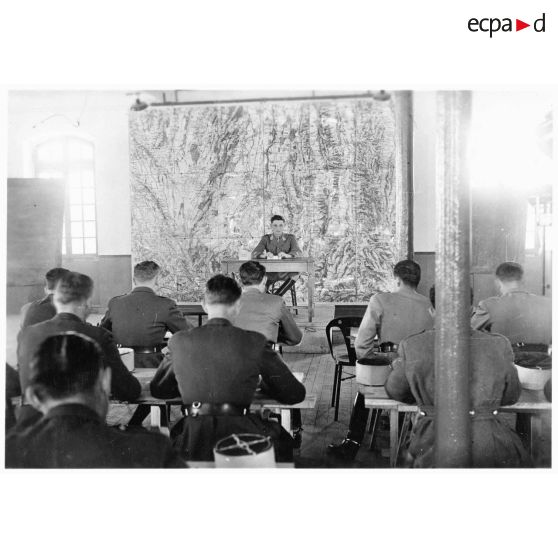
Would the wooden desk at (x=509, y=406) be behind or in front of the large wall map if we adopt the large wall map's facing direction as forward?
in front

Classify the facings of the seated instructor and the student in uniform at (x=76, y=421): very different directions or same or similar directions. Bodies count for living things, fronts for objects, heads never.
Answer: very different directions

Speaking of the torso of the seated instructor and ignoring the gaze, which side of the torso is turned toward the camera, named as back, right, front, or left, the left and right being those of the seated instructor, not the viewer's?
front

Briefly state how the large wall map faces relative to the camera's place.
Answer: facing the viewer

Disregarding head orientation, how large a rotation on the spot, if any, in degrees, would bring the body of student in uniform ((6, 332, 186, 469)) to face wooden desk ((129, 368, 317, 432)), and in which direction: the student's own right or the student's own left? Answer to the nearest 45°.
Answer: approximately 45° to the student's own right

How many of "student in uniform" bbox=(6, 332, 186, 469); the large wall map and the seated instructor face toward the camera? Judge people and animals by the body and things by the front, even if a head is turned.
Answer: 2

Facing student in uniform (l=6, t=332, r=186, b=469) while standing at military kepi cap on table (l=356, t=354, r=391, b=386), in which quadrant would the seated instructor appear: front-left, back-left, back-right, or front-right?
back-right

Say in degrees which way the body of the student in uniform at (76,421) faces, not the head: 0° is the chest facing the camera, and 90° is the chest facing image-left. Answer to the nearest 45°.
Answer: approximately 180°

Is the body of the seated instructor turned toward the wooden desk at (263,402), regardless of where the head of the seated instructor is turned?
yes

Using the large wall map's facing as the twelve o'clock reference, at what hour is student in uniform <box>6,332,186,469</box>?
The student in uniform is roughly at 12 o'clock from the large wall map.

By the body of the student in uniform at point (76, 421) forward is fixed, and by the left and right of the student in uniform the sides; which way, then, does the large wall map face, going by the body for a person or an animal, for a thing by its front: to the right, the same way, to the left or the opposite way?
the opposite way

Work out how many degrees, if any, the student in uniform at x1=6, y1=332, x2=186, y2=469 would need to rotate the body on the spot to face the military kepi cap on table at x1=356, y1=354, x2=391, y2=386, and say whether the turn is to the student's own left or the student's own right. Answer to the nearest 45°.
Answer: approximately 45° to the student's own right

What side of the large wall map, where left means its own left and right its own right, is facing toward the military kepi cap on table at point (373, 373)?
front

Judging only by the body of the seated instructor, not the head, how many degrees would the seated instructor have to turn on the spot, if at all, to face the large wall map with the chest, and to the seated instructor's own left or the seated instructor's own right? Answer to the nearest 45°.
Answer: approximately 180°
